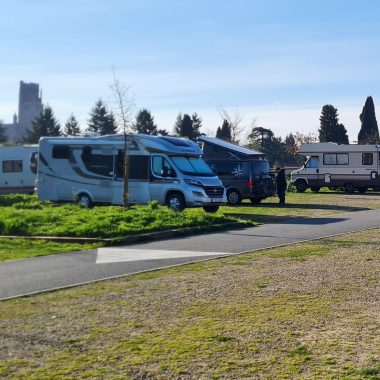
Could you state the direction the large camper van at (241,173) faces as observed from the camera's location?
facing away from the viewer and to the left of the viewer

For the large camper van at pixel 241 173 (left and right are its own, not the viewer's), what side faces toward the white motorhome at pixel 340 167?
right

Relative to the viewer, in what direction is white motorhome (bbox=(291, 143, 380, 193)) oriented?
to the viewer's left

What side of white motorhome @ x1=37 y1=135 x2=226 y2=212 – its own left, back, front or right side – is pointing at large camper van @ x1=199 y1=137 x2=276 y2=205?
left

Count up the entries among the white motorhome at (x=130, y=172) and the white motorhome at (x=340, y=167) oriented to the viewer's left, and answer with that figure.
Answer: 1

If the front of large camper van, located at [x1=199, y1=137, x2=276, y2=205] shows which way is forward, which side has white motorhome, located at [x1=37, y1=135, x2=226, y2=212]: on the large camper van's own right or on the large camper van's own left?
on the large camper van's own left

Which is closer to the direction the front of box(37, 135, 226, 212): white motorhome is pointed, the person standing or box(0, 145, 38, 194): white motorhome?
the person standing

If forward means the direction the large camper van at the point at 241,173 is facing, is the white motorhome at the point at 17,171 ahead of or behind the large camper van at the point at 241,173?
ahead

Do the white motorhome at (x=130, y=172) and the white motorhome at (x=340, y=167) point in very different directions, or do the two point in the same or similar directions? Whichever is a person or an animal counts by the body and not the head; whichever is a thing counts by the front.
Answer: very different directions

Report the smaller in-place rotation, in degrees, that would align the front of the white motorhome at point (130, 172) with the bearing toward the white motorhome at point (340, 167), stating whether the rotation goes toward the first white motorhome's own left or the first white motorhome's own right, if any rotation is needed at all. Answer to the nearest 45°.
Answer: approximately 90° to the first white motorhome's own left

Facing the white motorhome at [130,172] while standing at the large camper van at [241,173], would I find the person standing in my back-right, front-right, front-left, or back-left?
back-left
